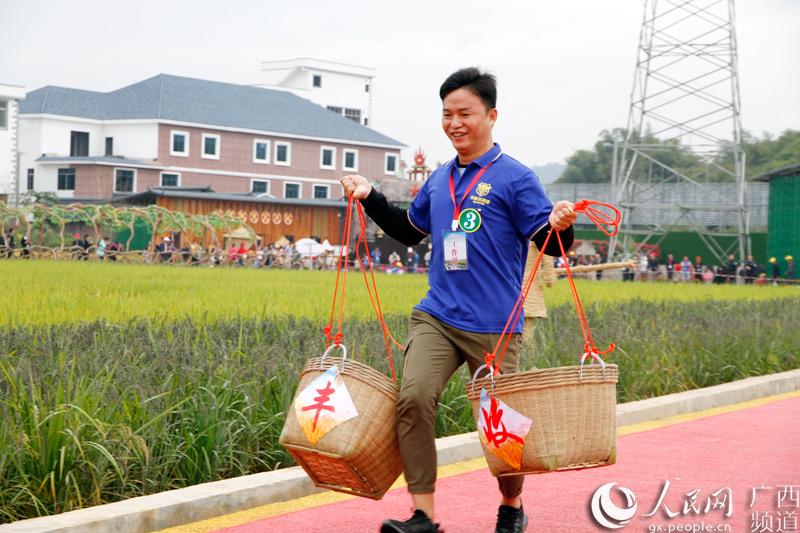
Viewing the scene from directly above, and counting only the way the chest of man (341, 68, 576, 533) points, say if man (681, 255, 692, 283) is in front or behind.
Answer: behind

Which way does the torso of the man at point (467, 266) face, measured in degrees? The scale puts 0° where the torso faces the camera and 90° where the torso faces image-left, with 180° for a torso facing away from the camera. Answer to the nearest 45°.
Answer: approximately 45°

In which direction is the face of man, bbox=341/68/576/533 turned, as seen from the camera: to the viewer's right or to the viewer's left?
to the viewer's left

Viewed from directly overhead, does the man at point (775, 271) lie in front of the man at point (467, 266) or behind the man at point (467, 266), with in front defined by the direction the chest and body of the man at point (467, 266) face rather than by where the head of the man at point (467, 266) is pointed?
behind

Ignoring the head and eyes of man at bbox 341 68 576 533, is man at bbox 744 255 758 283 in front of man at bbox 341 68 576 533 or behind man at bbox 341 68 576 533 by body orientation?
behind

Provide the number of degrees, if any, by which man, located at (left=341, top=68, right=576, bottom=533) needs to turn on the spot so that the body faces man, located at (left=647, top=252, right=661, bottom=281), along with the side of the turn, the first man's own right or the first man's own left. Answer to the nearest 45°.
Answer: approximately 135° to the first man's own right
